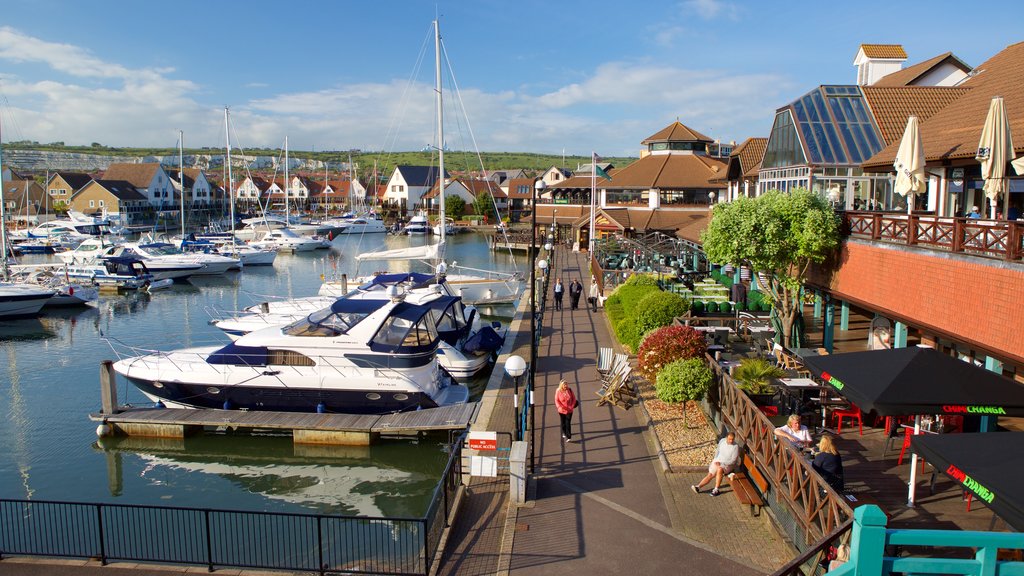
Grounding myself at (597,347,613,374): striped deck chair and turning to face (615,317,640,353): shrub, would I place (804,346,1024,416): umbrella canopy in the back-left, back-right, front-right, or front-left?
back-right

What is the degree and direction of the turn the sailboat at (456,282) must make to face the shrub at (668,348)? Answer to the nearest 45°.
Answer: approximately 90° to its right

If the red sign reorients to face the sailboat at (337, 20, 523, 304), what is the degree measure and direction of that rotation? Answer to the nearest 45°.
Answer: approximately 180°

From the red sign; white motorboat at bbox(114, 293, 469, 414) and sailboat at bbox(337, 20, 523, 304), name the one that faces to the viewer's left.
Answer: the white motorboat

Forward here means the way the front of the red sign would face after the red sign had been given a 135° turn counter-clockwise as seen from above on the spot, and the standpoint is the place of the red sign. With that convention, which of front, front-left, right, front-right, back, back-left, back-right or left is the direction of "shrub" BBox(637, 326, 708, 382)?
front

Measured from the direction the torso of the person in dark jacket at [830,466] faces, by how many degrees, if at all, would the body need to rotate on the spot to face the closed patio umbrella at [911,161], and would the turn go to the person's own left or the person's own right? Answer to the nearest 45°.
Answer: approximately 45° to the person's own right

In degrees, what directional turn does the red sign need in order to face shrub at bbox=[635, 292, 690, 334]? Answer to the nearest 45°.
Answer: approximately 135° to its left

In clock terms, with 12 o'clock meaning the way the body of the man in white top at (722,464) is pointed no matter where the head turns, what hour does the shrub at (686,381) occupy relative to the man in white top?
The shrub is roughly at 4 o'clock from the man in white top.

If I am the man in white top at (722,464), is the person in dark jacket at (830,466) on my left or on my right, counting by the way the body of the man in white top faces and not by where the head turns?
on my left

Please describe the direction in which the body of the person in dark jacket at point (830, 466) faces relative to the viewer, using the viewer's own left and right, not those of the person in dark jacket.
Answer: facing away from the viewer and to the left of the viewer

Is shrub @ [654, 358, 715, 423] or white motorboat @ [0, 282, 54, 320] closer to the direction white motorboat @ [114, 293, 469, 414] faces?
the white motorboat

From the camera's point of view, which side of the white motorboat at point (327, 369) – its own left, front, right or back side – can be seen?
left
